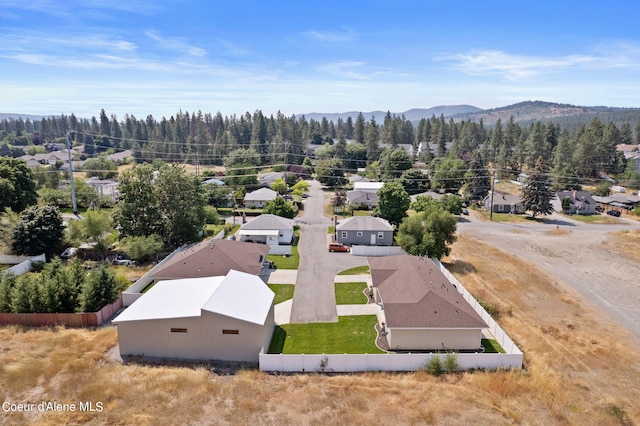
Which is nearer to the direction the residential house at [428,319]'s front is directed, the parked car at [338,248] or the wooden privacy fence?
the wooden privacy fence

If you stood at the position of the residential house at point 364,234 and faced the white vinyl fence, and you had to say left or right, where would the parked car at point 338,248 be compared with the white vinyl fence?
right

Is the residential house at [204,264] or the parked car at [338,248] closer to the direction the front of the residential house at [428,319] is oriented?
the residential house

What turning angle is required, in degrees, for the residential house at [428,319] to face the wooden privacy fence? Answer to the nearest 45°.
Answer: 0° — it already faces it

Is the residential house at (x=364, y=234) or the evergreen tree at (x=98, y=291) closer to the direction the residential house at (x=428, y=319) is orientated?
the evergreen tree

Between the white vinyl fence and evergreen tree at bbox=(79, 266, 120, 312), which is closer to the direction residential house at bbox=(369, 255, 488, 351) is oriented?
the evergreen tree

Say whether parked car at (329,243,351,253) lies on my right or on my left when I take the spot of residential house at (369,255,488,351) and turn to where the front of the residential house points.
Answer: on my right

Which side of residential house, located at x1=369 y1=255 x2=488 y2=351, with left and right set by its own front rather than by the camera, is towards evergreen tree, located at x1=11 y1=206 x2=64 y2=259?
front

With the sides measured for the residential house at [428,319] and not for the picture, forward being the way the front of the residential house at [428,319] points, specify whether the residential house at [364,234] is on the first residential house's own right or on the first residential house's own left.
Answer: on the first residential house's own right

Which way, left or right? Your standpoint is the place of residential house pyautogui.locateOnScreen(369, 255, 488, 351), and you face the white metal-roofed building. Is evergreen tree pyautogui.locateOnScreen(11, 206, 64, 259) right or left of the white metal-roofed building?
right

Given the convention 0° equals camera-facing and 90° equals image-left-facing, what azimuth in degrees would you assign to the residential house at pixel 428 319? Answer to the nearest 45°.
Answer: approximately 90°

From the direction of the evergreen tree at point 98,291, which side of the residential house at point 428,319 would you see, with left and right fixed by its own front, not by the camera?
front
